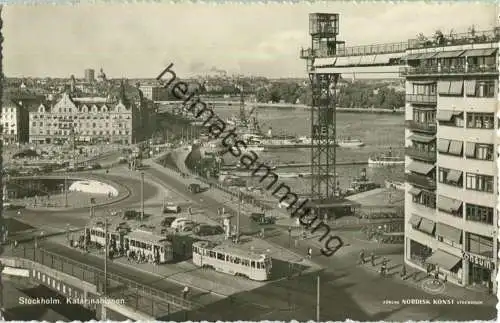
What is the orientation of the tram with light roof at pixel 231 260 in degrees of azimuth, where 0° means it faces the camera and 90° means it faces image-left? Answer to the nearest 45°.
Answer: approximately 315°

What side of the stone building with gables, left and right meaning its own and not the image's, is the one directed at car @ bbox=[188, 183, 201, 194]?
front

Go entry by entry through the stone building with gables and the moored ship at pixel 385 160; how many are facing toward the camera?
1

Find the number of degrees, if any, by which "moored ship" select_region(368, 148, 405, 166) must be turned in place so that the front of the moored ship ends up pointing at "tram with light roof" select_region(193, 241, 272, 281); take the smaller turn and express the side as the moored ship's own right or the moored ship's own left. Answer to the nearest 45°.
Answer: approximately 90° to the moored ship's own left

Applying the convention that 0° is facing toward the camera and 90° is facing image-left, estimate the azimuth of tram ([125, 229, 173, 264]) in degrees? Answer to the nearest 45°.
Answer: approximately 315°

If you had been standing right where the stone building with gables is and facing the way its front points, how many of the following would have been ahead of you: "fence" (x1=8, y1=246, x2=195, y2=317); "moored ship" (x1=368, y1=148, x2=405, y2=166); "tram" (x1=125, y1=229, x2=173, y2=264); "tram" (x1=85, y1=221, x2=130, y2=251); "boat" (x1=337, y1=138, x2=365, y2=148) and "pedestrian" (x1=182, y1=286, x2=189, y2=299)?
4

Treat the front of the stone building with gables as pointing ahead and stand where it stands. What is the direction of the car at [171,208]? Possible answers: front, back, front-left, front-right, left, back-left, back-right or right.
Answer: front-left

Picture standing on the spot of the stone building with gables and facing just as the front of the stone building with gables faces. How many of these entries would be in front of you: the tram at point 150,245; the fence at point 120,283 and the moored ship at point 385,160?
2

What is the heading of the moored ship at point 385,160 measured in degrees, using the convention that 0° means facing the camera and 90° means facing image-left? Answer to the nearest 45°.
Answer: approximately 90°

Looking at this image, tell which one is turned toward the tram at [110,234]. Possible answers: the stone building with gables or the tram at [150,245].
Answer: the stone building with gables

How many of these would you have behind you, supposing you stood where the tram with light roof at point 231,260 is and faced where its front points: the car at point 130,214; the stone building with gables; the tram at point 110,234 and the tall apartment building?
3

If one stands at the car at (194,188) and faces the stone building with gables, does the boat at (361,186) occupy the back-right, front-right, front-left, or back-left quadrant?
back-right

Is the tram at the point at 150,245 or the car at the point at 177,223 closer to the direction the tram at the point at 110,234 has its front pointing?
the tram
